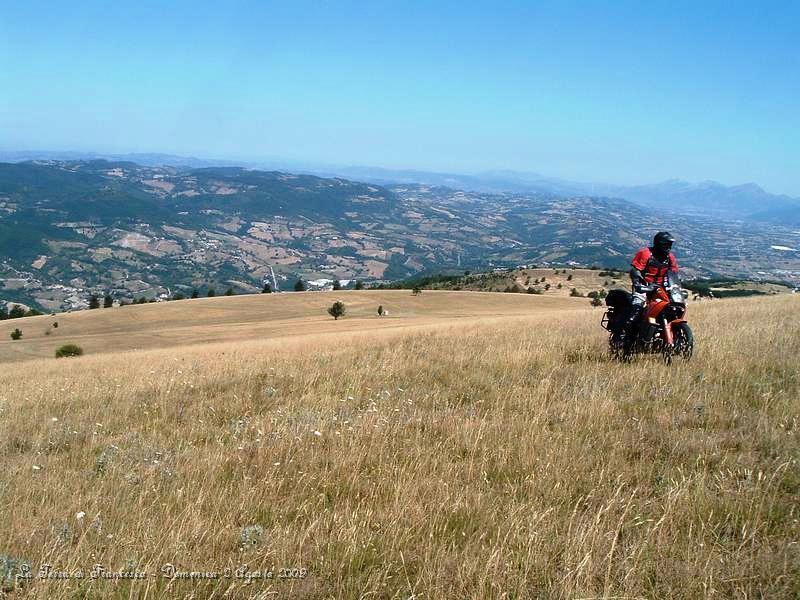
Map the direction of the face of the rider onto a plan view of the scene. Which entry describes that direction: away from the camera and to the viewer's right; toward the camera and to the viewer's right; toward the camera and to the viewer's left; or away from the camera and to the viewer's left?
toward the camera and to the viewer's right

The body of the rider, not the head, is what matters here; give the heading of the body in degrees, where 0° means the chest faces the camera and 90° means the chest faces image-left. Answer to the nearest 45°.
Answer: approximately 315°
